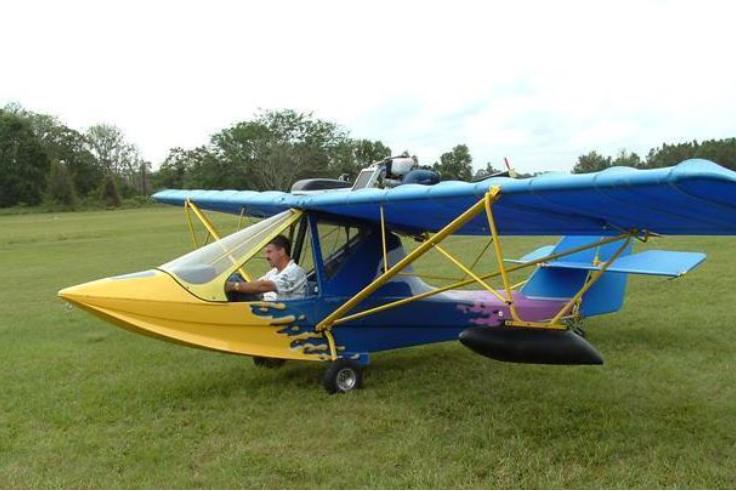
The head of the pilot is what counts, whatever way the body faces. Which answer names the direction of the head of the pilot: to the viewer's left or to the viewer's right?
to the viewer's left

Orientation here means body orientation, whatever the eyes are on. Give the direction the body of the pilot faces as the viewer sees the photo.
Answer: to the viewer's left

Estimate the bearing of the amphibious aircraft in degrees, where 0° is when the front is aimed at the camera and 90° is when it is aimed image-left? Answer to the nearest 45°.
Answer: approximately 45°
